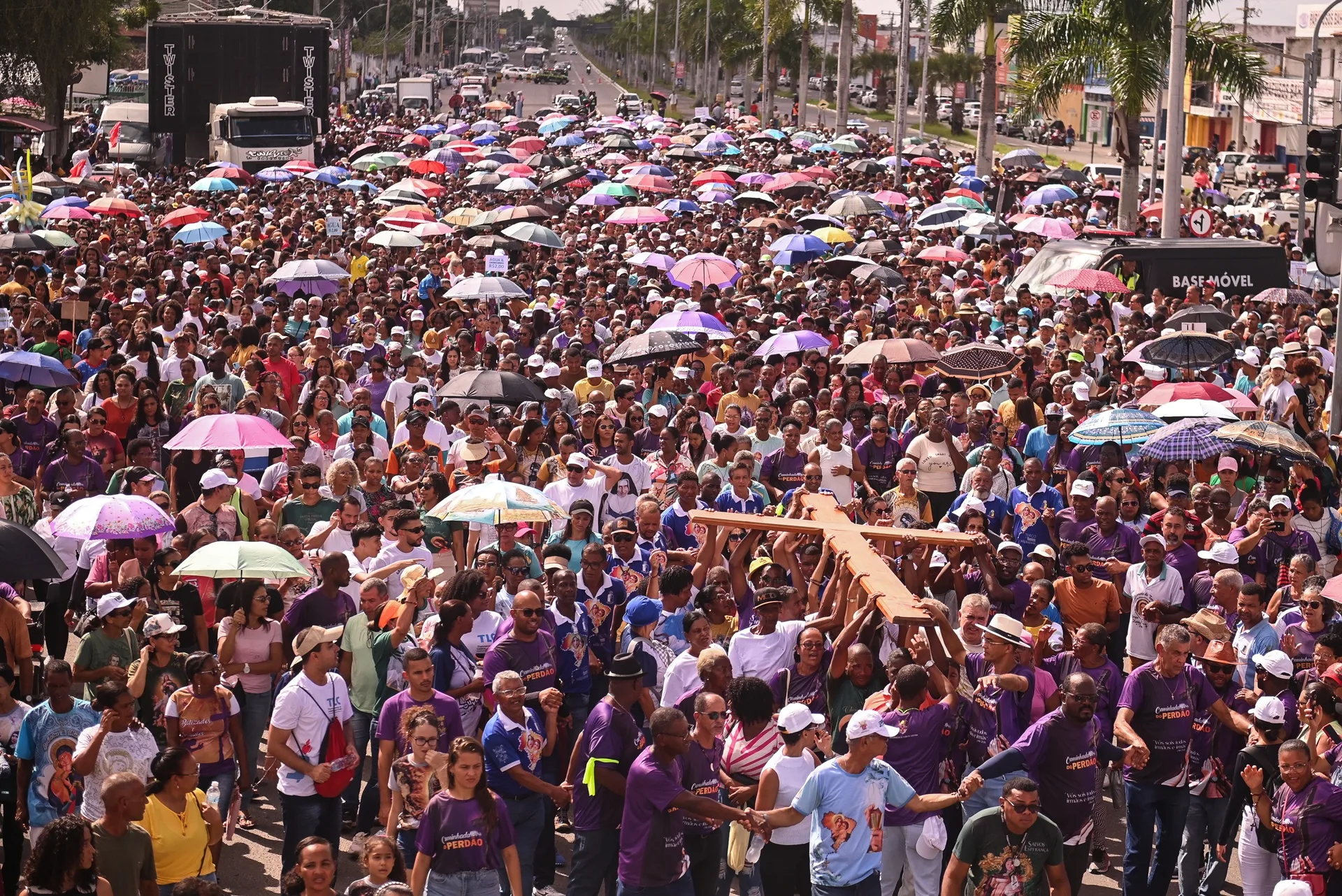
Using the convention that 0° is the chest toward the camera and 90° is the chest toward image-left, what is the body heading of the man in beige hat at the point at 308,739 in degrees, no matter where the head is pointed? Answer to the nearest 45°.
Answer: approximately 315°

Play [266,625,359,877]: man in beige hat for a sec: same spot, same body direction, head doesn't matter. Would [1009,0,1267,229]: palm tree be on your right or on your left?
on your left

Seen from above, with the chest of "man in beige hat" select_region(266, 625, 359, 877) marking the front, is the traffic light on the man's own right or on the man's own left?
on the man's own left

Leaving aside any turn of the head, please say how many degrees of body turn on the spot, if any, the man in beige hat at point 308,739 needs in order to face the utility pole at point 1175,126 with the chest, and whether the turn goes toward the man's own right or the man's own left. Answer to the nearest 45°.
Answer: approximately 90° to the man's own left
